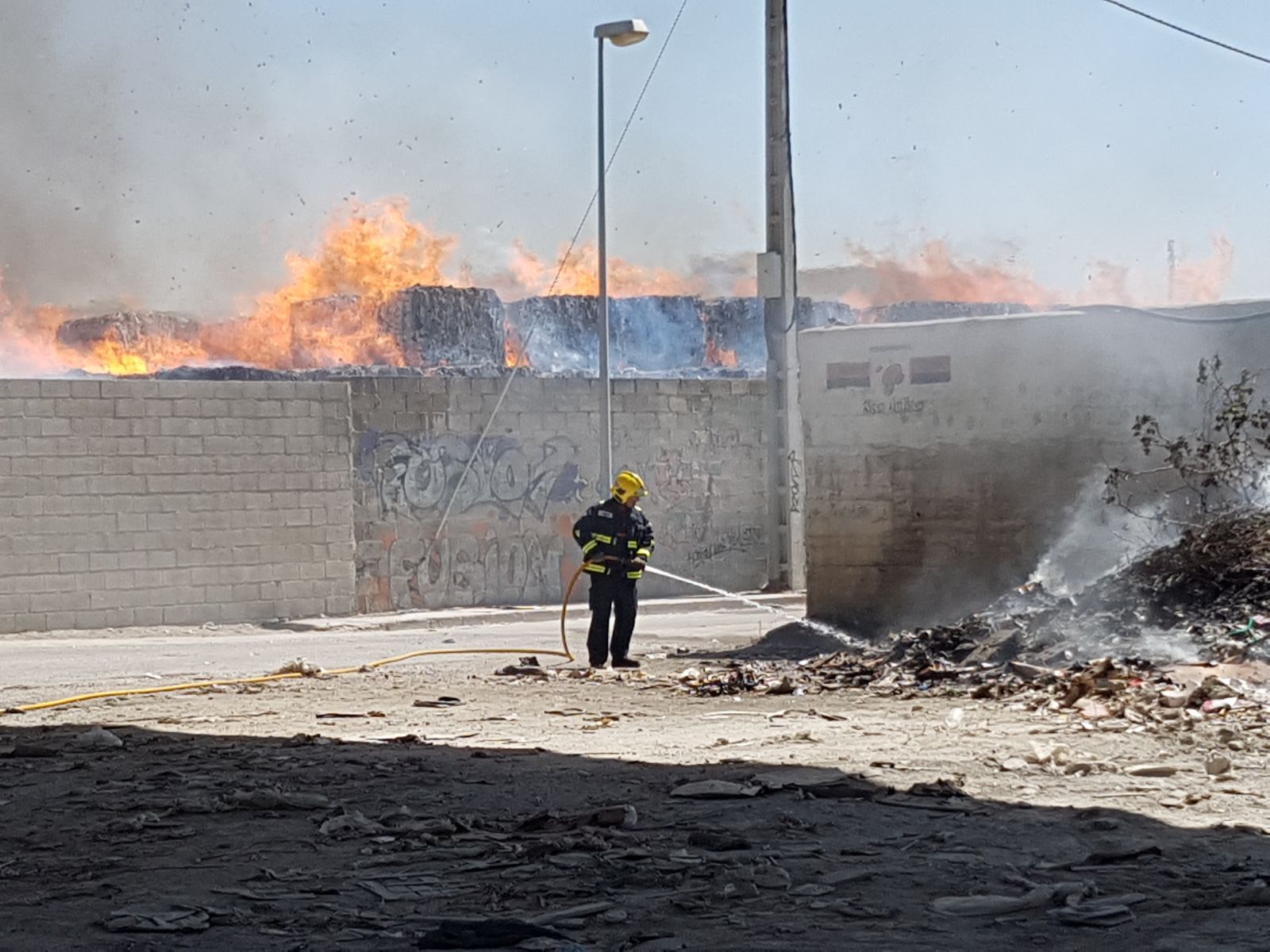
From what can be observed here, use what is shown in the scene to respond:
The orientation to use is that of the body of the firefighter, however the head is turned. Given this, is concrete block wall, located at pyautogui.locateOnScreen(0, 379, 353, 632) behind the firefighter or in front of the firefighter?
behind

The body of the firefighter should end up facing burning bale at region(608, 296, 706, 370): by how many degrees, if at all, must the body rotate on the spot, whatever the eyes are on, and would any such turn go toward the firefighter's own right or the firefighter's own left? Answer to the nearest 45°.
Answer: approximately 135° to the firefighter's own left

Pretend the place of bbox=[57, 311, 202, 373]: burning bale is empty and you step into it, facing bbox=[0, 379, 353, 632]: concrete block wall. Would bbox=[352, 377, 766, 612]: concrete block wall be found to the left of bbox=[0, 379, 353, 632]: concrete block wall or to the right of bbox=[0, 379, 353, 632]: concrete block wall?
left

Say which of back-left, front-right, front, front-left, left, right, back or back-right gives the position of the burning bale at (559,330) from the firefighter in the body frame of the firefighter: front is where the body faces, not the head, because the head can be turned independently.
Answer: back-left

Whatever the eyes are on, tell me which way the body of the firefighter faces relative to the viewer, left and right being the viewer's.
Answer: facing the viewer and to the right of the viewer

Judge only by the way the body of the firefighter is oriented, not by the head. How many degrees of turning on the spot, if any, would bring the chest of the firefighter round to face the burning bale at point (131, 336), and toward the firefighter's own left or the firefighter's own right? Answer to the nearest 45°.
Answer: approximately 180°

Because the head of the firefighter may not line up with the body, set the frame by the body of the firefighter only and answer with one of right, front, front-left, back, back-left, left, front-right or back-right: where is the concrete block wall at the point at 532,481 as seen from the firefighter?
back-left

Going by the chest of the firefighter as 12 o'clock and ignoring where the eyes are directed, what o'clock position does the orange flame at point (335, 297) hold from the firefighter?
The orange flame is roughly at 7 o'clock from the firefighter.

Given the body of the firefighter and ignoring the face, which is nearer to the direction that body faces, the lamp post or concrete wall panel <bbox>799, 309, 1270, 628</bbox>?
the concrete wall panel
